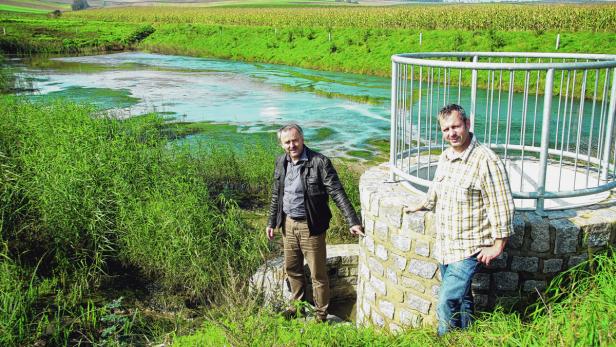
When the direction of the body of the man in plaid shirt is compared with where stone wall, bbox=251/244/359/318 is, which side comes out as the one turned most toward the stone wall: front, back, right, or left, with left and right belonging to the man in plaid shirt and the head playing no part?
right

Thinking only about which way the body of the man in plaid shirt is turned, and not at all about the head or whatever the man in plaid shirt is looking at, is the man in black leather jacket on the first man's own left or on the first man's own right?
on the first man's own right

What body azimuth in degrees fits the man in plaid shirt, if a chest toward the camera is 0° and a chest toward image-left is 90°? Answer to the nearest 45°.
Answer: approximately 45°

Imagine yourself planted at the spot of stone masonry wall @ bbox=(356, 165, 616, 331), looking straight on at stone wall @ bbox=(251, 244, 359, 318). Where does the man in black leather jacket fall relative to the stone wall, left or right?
left
